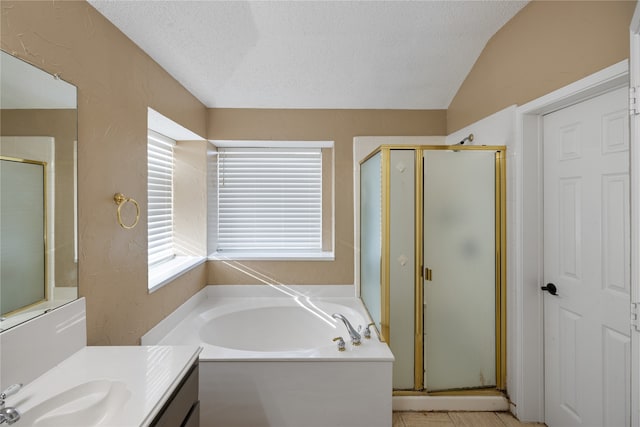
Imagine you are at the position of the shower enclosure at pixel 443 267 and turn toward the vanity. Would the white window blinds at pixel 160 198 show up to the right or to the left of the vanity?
right

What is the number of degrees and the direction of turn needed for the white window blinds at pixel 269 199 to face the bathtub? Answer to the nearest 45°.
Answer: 0° — it already faces it

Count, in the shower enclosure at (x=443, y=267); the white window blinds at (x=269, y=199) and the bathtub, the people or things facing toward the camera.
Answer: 3

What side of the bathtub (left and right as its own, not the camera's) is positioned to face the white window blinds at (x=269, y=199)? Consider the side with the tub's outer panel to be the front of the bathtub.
back

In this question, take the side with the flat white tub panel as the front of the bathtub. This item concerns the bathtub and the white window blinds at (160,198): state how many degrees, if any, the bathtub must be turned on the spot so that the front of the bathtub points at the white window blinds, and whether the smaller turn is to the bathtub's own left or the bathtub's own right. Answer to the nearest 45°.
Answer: approximately 135° to the bathtub's own right

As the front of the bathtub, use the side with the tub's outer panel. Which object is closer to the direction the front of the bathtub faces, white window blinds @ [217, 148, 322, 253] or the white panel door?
the white panel door

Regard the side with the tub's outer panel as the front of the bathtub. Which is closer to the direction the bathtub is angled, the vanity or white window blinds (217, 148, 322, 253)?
the vanity

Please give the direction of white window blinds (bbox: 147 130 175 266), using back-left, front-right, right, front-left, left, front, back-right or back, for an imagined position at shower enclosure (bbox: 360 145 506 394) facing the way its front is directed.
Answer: right

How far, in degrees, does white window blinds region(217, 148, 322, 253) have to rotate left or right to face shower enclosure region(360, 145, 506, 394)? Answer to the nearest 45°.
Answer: approximately 45° to its left

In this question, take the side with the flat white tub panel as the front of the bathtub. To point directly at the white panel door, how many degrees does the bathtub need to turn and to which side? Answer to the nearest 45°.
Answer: approximately 90° to its left

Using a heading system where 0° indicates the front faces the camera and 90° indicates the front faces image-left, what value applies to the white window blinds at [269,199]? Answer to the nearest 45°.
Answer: approximately 0°
